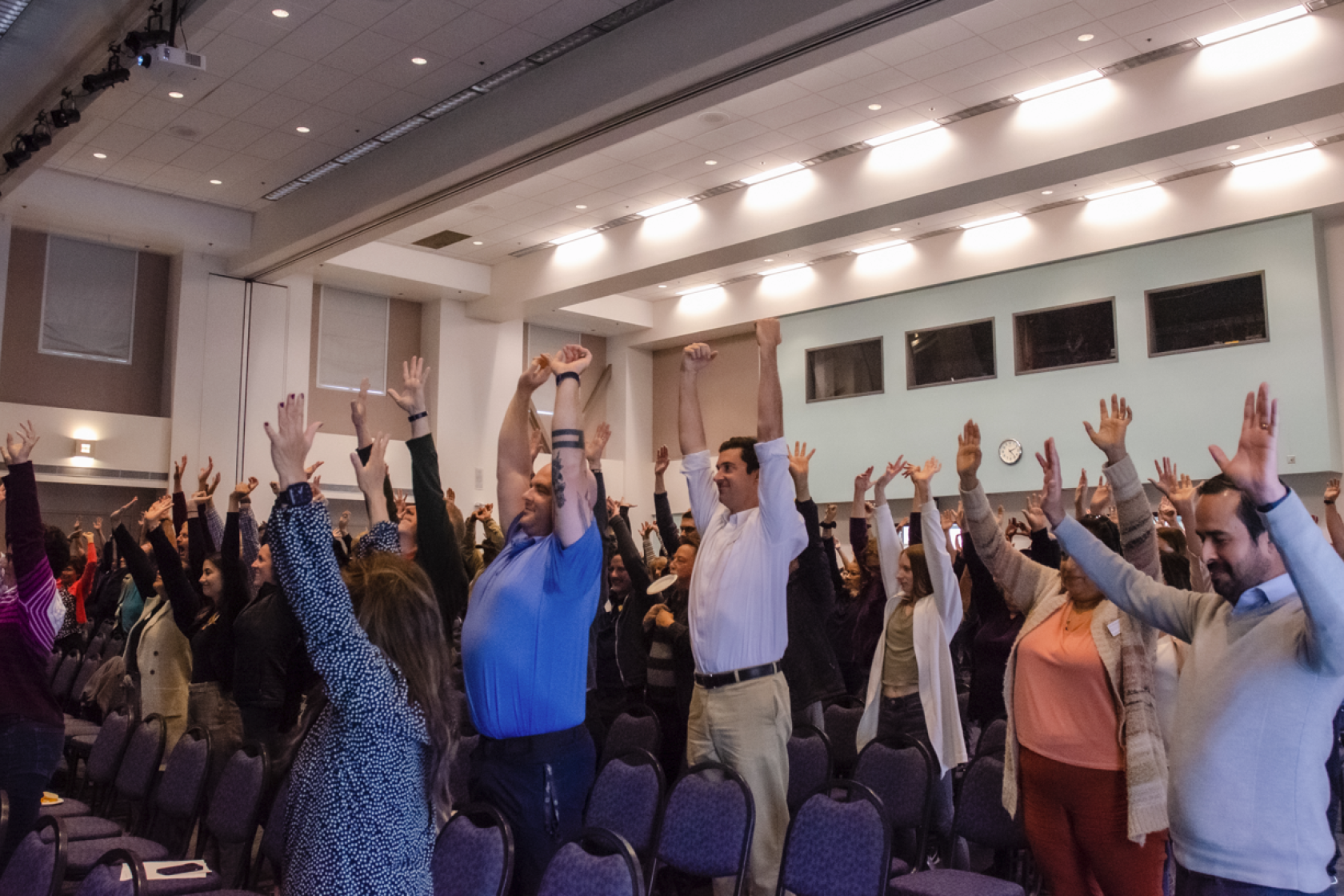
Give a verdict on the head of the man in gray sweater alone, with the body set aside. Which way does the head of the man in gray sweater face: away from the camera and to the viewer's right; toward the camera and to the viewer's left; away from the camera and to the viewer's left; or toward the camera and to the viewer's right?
toward the camera and to the viewer's left

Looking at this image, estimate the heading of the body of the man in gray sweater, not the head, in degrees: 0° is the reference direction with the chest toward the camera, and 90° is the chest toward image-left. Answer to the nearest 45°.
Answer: approximately 45°

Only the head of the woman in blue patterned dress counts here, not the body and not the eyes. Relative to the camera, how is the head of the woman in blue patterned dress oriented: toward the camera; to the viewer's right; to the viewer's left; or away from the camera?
away from the camera

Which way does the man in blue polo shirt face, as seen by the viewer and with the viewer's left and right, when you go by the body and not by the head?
facing the viewer and to the left of the viewer

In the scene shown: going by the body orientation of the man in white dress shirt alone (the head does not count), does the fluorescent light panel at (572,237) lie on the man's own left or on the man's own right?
on the man's own right

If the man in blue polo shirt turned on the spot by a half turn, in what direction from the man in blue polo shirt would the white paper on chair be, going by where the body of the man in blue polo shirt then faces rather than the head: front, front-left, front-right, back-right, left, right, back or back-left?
left

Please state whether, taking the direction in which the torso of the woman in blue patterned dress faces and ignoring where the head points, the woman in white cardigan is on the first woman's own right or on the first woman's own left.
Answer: on the first woman's own right

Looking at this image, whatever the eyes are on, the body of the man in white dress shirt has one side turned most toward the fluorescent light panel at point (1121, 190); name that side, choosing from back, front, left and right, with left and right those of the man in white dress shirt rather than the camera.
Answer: back

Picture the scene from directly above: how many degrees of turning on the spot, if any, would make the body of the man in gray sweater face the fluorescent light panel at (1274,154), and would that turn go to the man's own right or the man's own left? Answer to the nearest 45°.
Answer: approximately 135° to the man's own right
